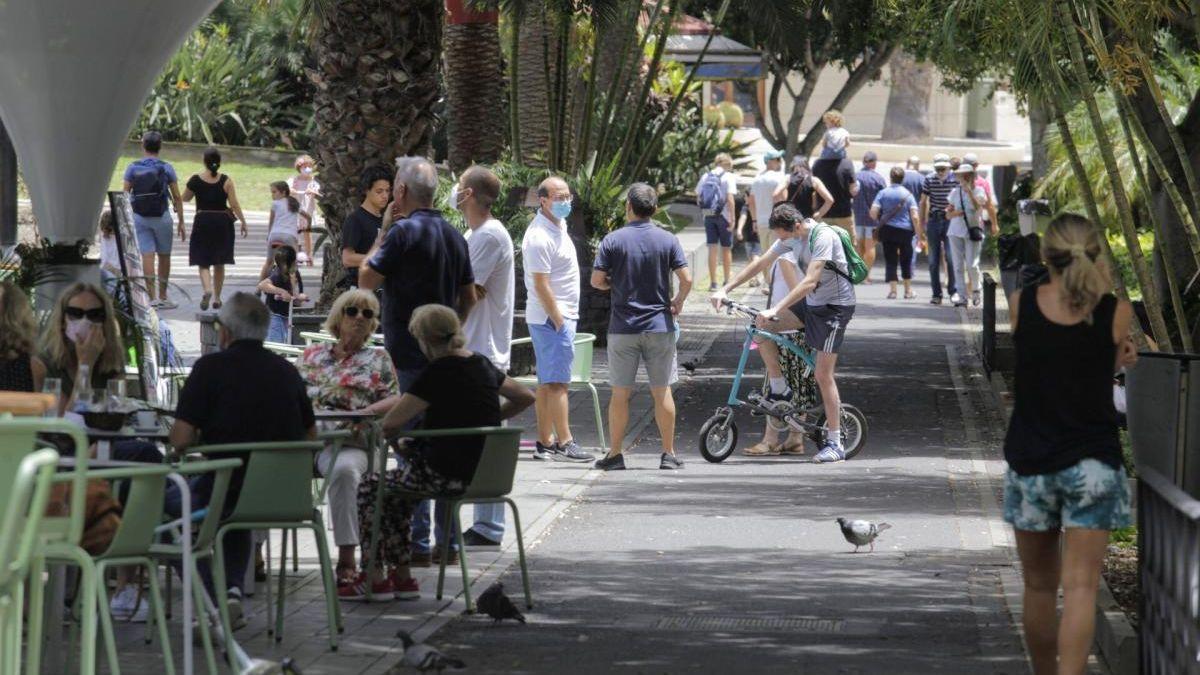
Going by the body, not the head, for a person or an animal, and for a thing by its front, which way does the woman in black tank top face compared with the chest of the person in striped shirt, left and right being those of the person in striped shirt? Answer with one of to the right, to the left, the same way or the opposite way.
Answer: the opposite way

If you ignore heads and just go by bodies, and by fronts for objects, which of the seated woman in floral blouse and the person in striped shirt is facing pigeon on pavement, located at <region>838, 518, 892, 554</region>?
the person in striped shirt

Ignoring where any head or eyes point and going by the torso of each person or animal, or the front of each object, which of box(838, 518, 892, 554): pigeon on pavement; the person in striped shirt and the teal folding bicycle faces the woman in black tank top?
the person in striped shirt

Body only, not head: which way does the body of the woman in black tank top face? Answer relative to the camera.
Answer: away from the camera

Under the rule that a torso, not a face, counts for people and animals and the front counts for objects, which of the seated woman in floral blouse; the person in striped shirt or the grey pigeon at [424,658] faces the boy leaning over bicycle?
the person in striped shirt

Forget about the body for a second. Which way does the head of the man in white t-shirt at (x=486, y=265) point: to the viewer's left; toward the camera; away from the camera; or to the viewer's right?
to the viewer's left

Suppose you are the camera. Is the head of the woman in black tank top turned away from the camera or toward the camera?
away from the camera

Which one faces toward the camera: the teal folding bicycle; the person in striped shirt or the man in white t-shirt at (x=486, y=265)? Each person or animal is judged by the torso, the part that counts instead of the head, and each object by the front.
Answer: the person in striped shirt

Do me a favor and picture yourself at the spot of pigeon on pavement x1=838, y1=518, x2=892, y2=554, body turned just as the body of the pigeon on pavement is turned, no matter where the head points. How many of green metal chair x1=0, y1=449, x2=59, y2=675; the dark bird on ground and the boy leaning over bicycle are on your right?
1

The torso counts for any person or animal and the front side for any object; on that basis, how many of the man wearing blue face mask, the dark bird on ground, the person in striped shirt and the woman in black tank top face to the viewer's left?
1

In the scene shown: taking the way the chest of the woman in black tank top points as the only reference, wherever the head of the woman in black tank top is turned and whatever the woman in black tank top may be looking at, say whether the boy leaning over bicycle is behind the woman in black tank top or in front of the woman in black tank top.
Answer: in front

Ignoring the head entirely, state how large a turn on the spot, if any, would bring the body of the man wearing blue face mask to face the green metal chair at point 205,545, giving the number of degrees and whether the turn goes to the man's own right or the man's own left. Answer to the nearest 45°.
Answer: approximately 45° to the man's own right

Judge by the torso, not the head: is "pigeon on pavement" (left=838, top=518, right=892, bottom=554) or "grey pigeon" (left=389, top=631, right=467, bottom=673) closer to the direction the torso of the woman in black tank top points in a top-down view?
the pigeon on pavement

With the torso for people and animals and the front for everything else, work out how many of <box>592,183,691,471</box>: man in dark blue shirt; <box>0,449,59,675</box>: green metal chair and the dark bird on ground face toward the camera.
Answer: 0

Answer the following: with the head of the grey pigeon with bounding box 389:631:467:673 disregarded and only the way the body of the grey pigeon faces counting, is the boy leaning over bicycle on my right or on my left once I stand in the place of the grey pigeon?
on my right

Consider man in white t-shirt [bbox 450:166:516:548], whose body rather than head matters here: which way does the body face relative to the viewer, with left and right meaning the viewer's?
facing to the left of the viewer

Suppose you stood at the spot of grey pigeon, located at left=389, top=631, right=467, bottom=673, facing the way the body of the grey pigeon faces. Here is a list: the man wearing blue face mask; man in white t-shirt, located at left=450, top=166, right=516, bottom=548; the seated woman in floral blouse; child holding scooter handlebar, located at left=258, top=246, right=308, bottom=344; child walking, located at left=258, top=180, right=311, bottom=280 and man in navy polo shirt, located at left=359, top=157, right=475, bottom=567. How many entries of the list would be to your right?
6
